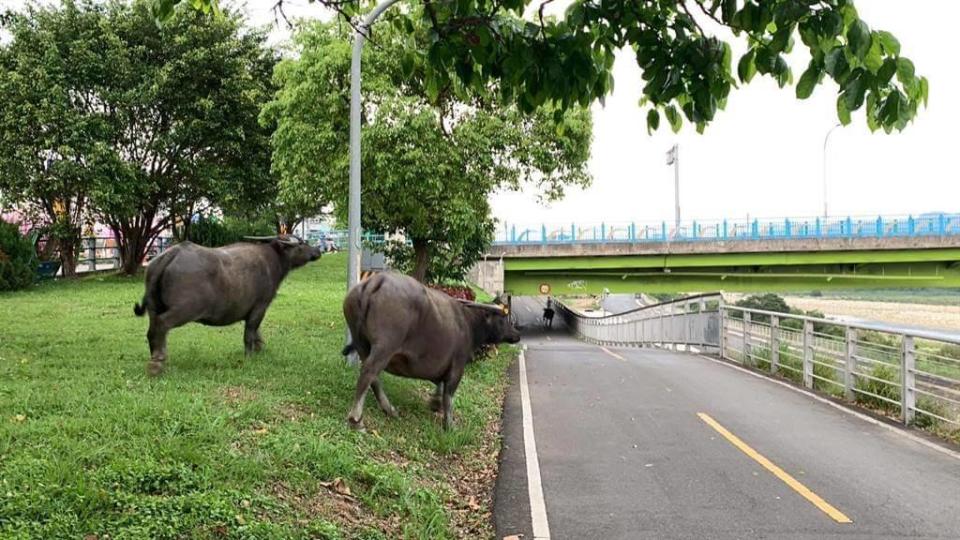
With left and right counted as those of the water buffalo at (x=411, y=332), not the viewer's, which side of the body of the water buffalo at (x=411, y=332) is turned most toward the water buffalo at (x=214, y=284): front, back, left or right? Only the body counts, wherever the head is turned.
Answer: left

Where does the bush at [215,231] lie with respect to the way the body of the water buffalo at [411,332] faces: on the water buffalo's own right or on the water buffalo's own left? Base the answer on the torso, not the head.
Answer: on the water buffalo's own left

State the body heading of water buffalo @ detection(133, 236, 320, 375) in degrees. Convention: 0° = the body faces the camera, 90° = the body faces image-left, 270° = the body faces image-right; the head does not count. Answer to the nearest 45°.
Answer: approximately 225°

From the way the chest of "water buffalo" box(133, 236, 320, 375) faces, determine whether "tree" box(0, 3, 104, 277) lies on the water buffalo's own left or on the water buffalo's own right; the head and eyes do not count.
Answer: on the water buffalo's own left

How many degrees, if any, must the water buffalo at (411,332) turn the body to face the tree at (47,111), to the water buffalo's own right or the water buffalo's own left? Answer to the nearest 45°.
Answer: approximately 90° to the water buffalo's own left

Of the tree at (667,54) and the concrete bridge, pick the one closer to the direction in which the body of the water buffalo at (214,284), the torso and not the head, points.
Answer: the concrete bridge

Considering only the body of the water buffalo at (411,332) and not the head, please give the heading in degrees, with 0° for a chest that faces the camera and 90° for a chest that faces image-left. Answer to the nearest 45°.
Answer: approximately 225°

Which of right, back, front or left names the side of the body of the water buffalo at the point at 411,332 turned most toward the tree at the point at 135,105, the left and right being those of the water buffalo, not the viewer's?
left
